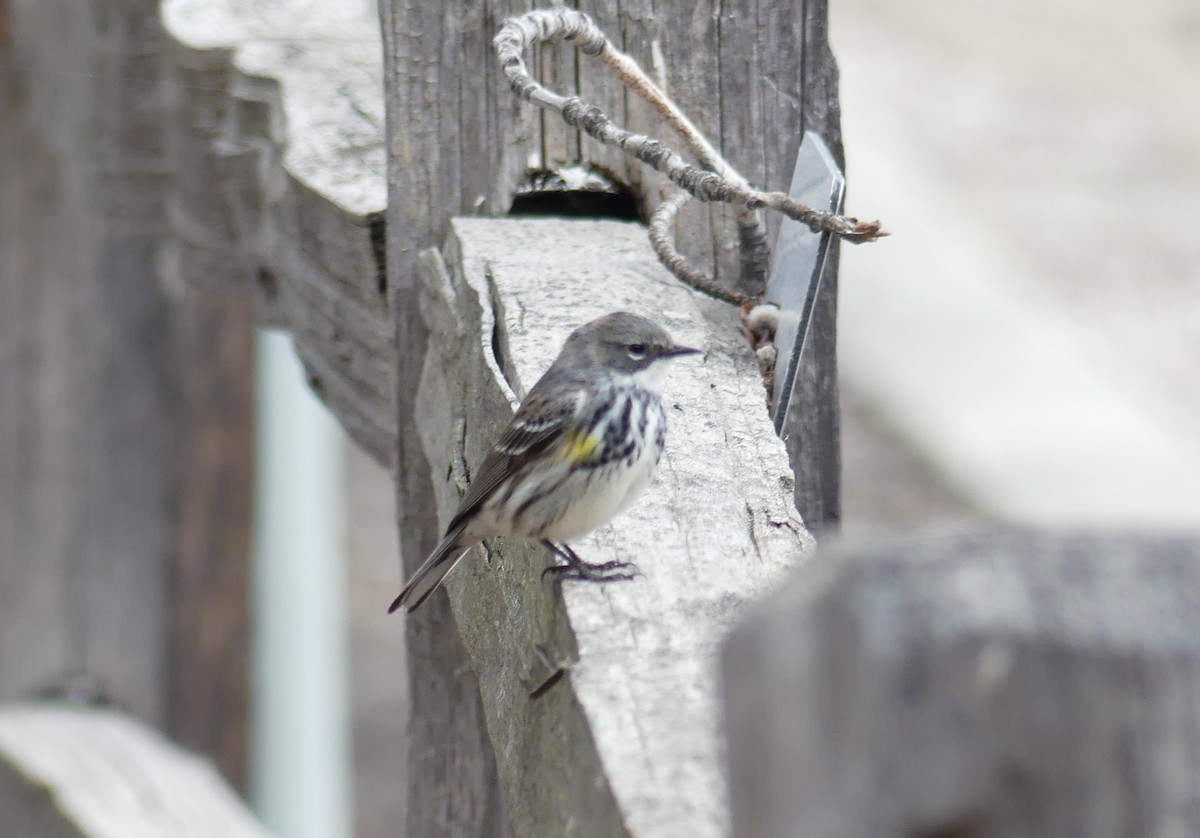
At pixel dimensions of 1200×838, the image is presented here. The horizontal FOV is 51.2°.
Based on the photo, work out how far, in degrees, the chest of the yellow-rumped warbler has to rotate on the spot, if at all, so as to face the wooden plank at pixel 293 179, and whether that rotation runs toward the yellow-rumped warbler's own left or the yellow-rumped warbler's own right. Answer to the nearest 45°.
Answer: approximately 135° to the yellow-rumped warbler's own left

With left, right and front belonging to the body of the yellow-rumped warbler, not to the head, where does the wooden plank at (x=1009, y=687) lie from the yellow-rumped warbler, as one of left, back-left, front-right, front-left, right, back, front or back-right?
right

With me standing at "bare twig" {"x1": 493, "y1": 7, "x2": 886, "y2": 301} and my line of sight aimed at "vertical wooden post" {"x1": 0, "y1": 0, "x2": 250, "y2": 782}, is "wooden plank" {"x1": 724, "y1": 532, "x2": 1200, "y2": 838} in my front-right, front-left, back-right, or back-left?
back-left

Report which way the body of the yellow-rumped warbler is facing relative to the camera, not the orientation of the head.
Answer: to the viewer's right
